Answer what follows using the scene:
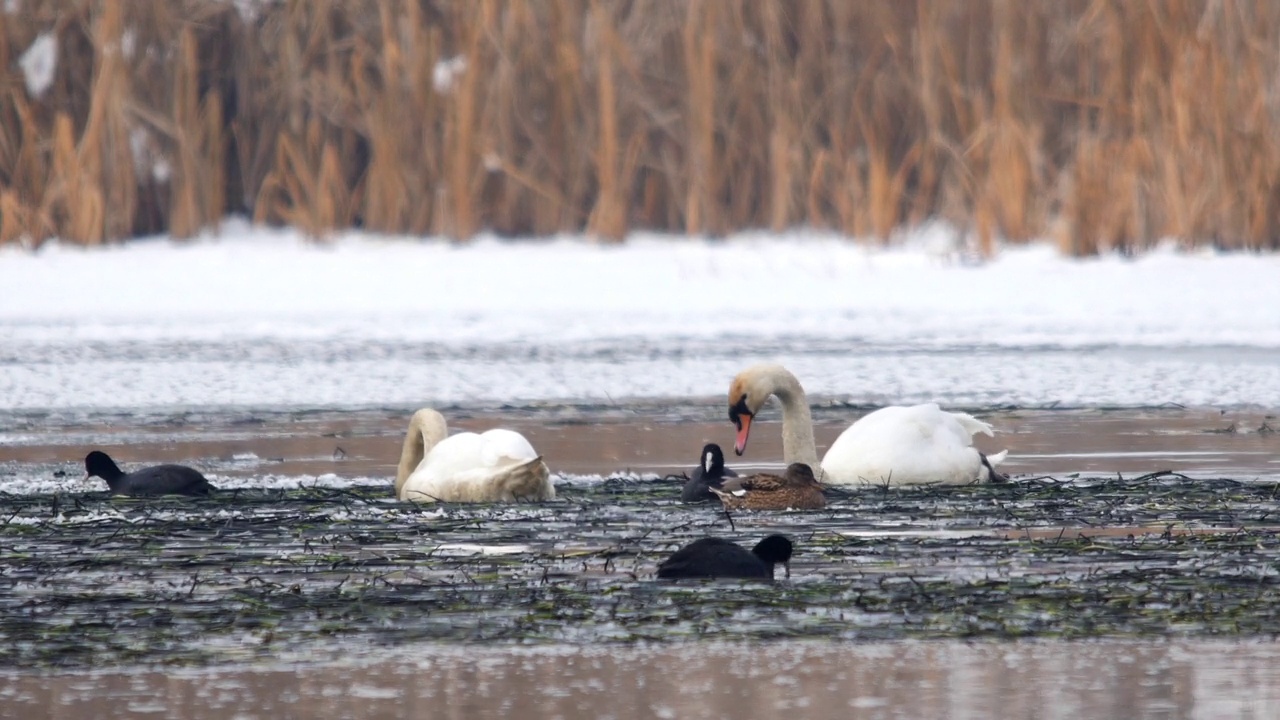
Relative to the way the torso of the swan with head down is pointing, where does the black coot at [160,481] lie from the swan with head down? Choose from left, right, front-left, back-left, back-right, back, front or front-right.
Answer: front

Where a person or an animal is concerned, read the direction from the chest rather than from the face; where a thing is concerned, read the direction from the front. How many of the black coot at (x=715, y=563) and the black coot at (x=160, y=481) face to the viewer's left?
1

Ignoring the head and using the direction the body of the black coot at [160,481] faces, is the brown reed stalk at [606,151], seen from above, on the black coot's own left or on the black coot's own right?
on the black coot's own right

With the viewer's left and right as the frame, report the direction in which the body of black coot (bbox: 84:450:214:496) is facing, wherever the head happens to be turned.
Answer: facing to the left of the viewer

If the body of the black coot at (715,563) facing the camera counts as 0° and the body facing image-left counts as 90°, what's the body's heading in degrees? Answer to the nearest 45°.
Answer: approximately 270°

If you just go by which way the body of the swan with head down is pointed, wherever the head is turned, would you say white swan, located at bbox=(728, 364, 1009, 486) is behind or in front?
behind

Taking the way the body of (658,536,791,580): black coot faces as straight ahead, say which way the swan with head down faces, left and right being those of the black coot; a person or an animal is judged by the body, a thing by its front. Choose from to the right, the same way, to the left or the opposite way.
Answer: the opposite way

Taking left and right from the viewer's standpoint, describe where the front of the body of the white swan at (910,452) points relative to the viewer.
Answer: facing to the left of the viewer

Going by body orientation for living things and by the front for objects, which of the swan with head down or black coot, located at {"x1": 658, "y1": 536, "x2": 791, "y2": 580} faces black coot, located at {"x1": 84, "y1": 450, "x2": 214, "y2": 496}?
the swan with head down

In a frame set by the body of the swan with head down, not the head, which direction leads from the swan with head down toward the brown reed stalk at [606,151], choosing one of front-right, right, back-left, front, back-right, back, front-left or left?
right

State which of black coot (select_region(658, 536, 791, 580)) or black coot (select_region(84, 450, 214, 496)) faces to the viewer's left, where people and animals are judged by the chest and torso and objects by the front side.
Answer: black coot (select_region(84, 450, 214, 496))

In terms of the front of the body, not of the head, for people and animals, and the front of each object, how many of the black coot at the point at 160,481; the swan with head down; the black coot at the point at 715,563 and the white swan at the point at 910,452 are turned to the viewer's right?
1

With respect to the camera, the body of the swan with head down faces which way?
to the viewer's left

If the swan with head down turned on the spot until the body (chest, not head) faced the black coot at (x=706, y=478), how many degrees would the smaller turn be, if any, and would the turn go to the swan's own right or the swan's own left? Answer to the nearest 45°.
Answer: approximately 180°

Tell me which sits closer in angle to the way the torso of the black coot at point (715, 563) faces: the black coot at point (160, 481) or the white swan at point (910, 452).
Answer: the white swan

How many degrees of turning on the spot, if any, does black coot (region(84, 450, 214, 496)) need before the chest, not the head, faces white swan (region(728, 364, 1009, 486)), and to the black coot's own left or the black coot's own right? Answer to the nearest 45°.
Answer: approximately 180°
